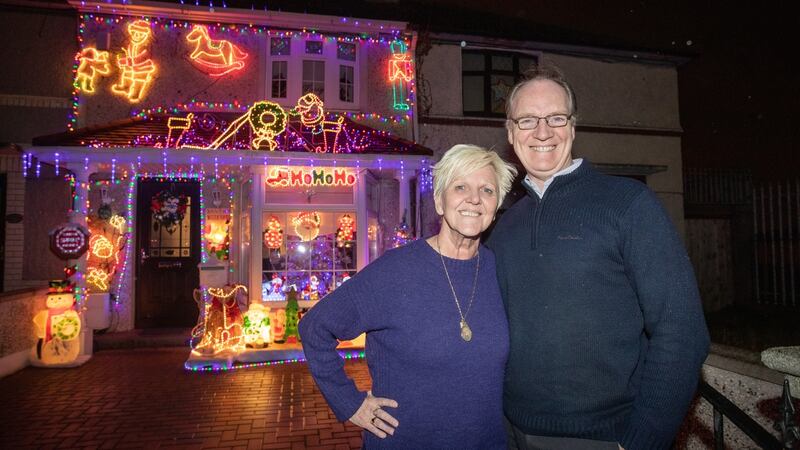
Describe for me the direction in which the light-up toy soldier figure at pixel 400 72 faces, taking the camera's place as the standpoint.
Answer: facing the viewer

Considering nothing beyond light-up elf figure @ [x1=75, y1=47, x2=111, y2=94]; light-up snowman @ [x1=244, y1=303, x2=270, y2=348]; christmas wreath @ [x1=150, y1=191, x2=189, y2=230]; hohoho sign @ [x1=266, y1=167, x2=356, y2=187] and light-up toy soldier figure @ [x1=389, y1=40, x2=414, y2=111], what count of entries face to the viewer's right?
1

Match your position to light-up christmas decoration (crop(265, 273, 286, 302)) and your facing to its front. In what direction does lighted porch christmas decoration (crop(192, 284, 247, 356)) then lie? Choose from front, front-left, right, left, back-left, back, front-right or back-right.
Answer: front-right

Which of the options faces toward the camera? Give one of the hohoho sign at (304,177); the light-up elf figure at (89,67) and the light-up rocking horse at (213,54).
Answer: the hohoho sign

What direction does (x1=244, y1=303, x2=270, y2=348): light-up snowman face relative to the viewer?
toward the camera

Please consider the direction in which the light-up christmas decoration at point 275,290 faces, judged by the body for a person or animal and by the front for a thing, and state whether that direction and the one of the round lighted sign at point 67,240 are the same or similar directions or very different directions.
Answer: same or similar directions

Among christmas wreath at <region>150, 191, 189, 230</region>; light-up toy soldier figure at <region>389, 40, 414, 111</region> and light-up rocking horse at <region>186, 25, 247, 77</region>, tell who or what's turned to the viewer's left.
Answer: the light-up rocking horse

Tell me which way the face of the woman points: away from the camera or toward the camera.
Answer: toward the camera

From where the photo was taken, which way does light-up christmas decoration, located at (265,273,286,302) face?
toward the camera

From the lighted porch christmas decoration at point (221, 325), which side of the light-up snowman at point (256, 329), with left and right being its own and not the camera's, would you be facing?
right
